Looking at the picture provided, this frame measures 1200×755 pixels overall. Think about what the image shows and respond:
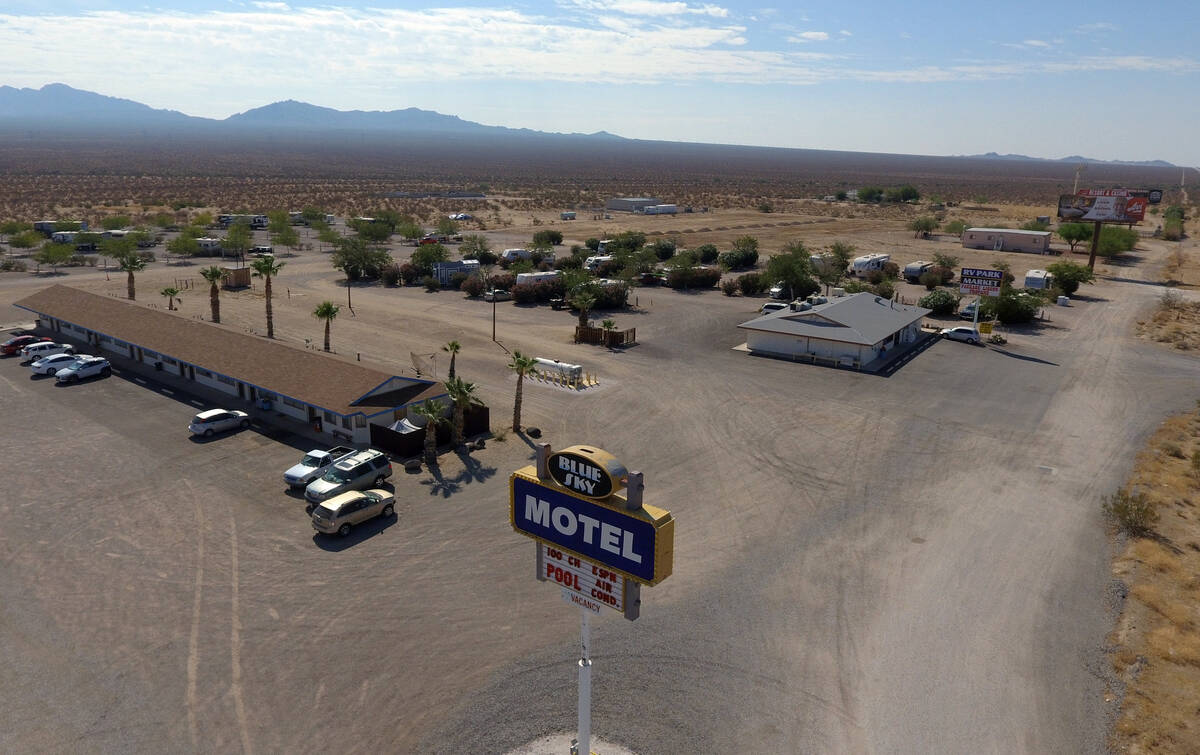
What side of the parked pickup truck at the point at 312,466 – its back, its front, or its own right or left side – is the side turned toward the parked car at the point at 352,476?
left

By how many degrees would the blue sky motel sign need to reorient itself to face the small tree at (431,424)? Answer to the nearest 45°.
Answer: approximately 135° to its right

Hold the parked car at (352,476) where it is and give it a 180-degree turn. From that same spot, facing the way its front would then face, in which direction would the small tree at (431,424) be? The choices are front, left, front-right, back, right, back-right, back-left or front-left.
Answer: front

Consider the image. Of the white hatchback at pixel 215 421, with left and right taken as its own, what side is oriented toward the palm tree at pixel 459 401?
right

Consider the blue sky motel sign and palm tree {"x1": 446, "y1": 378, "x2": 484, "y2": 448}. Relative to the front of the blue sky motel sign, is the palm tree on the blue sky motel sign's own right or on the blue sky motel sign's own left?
on the blue sky motel sign's own right

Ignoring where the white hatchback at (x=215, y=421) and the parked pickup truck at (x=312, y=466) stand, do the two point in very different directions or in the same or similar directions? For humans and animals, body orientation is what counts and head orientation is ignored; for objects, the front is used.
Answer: very different directions

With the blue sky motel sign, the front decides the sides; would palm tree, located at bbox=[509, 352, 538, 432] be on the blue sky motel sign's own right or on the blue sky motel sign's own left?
on the blue sky motel sign's own right

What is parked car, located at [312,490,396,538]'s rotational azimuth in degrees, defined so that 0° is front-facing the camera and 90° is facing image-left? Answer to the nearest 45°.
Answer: approximately 225°

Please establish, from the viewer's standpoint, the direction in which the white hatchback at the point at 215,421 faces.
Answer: facing away from the viewer and to the right of the viewer

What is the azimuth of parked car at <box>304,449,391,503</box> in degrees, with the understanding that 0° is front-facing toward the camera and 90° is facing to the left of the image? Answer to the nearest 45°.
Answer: approximately 45°
